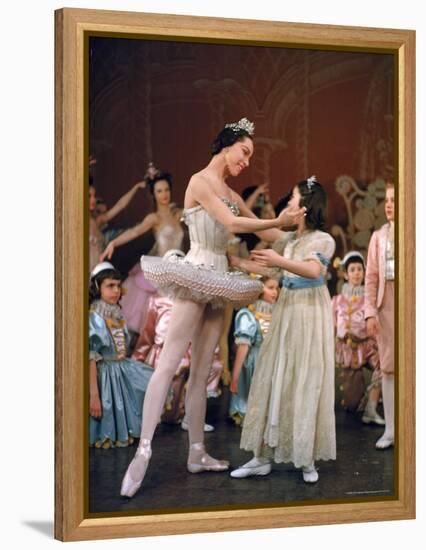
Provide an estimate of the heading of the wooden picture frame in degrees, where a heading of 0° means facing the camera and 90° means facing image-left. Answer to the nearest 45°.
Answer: approximately 315°
